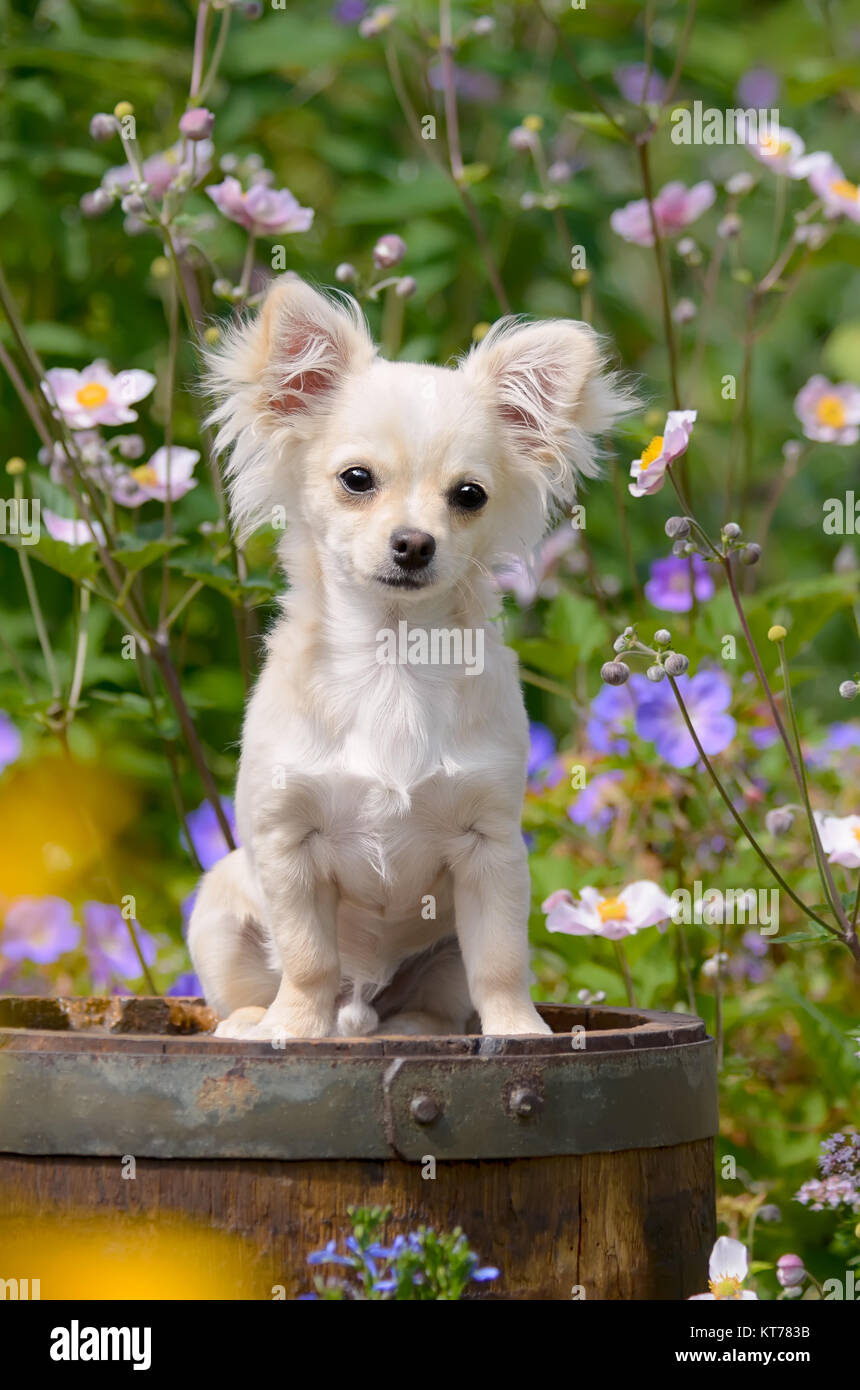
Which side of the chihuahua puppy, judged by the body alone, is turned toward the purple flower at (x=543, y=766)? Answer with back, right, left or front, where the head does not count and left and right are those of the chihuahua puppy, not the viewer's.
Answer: back

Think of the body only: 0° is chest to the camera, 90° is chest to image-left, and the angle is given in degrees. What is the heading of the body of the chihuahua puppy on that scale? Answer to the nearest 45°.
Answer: approximately 0°

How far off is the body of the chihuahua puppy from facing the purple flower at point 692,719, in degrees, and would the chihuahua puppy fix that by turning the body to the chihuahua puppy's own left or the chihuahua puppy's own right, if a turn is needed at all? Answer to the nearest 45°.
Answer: approximately 135° to the chihuahua puppy's own left
